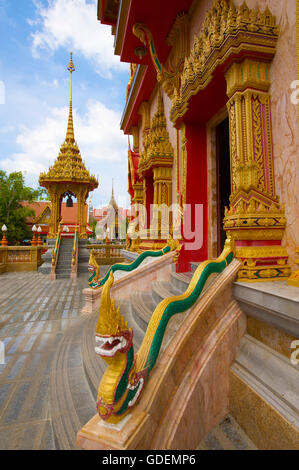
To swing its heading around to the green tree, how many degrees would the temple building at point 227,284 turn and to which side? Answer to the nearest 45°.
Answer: approximately 90° to its right

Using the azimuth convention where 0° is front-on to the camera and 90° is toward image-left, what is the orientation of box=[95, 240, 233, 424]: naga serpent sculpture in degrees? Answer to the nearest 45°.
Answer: approximately 45°

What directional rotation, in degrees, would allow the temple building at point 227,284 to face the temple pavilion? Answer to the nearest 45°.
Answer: approximately 90° to its right

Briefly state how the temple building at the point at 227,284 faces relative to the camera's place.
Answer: facing the viewer and to the left of the viewer

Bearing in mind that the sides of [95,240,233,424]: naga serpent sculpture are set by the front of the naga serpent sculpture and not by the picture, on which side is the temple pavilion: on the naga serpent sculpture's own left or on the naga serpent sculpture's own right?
on the naga serpent sculpture's own right
